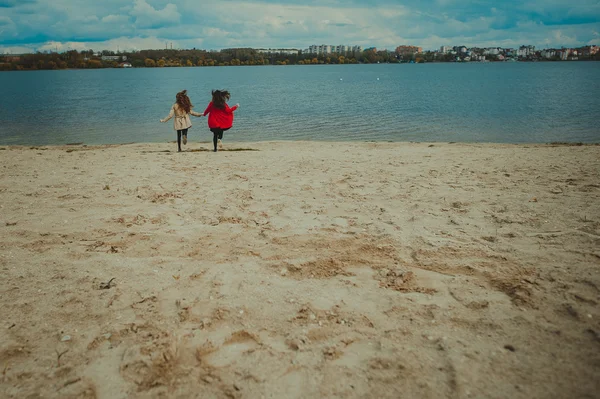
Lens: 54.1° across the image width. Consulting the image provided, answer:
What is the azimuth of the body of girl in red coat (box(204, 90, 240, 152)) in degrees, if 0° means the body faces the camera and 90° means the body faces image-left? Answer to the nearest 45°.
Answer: approximately 180°

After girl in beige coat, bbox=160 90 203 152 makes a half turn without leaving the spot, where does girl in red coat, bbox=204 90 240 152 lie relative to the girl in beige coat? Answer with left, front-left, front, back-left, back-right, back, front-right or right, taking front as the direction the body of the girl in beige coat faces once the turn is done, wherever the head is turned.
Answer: left

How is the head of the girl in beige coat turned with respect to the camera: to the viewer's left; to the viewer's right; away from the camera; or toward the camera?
away from the camera

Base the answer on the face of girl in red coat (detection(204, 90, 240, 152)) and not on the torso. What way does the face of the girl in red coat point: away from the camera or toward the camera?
away from the camera

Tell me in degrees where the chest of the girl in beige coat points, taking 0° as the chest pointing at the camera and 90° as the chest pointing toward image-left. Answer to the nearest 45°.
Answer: approximately 180°
